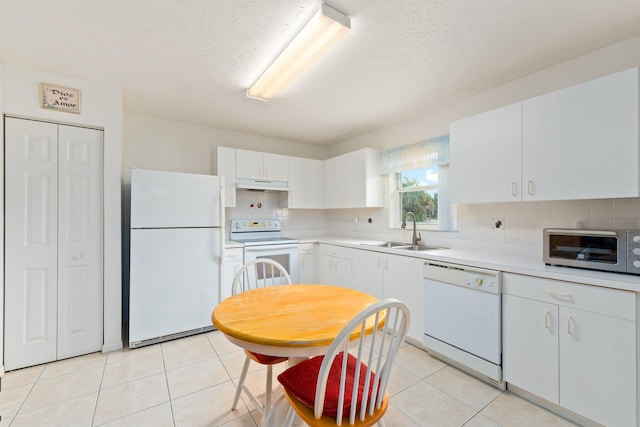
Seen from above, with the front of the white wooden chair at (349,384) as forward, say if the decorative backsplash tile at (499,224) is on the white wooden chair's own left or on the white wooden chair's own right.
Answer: on the white wooden chair's own right

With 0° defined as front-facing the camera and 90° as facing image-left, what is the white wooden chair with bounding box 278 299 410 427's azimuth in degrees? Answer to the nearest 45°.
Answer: approximately 135°

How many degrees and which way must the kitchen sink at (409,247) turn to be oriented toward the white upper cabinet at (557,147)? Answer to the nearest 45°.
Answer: approximately 90° to its left

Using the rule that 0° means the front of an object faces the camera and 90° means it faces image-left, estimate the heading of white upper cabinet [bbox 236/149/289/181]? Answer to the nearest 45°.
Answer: approximately 315°

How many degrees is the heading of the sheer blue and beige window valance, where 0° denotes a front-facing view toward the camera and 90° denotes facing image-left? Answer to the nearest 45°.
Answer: approximately 45°

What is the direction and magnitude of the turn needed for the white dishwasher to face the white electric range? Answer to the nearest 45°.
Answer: approximately 45° to its right
